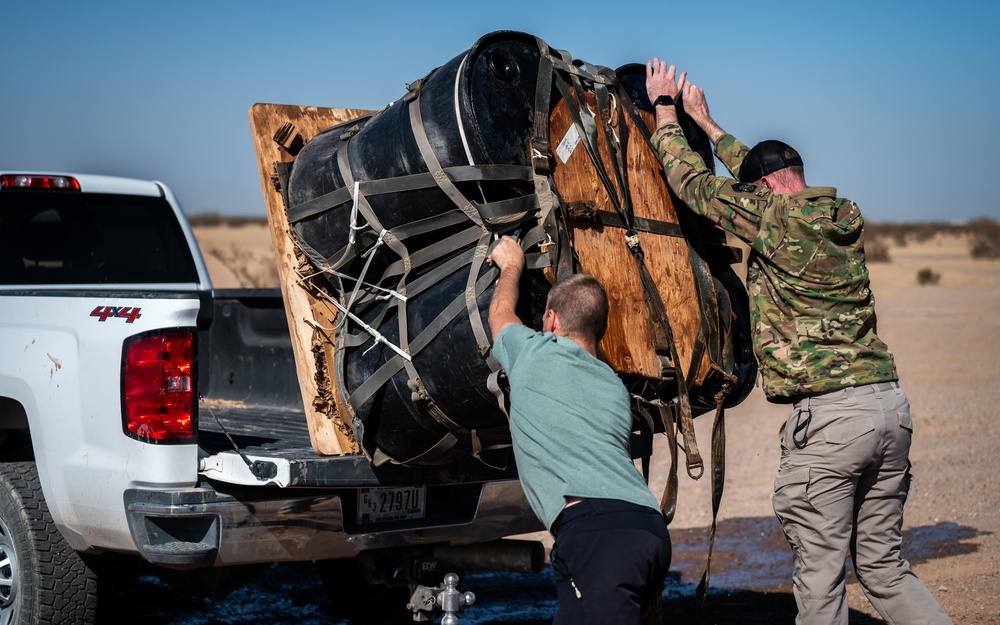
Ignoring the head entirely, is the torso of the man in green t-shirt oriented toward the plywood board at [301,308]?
yes

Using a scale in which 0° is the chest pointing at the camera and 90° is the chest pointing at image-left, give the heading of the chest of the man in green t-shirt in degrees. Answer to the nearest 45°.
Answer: approximately 135°

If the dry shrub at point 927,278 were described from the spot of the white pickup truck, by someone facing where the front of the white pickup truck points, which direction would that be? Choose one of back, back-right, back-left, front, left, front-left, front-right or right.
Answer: right

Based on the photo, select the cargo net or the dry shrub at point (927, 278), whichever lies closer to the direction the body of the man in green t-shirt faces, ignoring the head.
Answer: the cargo net

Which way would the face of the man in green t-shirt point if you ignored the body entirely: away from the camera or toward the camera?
away from the camera

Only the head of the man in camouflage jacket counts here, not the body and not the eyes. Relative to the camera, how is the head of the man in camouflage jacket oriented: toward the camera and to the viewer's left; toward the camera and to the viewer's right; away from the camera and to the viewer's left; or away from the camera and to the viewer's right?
away from the camera and to the viewer's left

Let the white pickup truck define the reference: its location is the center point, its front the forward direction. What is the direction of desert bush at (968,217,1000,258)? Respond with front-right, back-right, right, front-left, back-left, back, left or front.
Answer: right

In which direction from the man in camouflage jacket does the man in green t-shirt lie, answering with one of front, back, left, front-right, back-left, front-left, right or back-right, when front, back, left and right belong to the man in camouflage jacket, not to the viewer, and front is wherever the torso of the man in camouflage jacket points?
left

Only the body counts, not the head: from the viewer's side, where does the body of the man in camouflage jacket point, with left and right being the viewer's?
facing away from the viewer and to the left of the viewer

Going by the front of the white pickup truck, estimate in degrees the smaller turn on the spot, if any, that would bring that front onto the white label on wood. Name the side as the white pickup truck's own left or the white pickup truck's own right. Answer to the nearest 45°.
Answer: approximately 135° to the white pickup truck's own right

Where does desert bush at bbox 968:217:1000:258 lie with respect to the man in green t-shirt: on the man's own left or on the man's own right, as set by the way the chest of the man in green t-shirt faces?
on the man's own right
